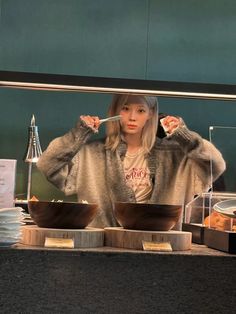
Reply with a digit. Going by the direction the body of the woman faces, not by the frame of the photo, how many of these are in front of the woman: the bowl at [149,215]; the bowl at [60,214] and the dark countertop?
3

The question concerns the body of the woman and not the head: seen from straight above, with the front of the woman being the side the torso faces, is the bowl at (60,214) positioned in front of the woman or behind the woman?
in front

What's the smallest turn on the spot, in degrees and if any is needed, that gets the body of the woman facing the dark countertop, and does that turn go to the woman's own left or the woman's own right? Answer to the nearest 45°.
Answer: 0° — they already face it

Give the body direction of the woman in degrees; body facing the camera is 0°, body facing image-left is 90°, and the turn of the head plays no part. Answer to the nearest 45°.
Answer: approximately 0°

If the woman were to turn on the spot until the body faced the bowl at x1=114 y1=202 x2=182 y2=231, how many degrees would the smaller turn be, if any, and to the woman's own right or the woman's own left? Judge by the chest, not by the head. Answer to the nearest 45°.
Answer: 0° — they already face it

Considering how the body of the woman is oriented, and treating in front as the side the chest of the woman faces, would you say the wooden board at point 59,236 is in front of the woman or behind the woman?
in front
